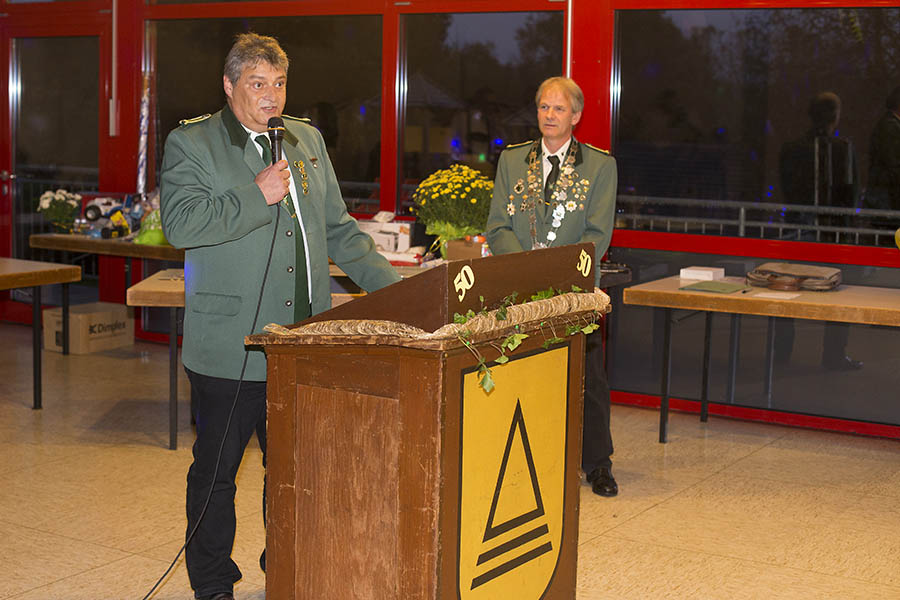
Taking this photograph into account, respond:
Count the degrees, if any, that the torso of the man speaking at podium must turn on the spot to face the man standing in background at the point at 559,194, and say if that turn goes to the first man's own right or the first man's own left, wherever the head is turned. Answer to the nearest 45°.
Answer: approximately 90° to the first man's own left

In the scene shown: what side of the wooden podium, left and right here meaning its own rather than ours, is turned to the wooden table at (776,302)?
left

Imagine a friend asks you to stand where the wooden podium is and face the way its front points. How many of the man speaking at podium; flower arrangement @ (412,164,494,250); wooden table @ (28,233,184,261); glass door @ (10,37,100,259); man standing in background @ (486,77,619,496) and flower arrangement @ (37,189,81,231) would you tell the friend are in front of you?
0

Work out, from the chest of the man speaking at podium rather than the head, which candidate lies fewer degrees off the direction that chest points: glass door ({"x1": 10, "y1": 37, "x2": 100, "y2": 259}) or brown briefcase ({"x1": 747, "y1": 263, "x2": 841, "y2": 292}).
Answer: the brown briefcase

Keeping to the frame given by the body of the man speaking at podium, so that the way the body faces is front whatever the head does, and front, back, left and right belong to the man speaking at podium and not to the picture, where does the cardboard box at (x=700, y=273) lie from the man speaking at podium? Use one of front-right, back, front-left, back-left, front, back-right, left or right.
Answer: left

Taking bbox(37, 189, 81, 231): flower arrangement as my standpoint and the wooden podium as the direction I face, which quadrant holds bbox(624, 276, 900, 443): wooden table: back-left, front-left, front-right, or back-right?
front-left

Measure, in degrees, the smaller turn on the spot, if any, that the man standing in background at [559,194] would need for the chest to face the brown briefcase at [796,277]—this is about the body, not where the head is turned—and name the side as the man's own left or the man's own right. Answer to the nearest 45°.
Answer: approximately 135° to the man's own left

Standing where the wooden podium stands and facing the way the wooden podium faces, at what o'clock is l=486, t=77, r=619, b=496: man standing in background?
The man standing in background is roughly at 8 o'clock from the wooden podium.

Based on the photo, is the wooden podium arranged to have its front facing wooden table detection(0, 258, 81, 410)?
no

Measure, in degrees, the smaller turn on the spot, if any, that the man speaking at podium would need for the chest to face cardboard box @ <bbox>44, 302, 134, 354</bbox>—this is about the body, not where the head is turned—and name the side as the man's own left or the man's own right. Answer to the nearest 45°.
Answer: approximately 135° to the man's own left

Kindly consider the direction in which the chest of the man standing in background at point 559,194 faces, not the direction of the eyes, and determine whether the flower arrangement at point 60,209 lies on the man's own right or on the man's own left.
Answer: on the man's own right

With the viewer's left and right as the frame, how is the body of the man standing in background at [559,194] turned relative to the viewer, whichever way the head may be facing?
facing the viewer

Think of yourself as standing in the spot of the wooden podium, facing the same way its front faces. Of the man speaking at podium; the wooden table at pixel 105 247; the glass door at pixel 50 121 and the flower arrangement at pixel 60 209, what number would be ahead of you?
0

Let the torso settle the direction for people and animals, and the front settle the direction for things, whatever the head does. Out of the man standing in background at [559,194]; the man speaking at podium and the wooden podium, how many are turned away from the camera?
0

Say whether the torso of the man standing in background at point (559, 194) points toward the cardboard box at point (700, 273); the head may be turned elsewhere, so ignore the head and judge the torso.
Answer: no

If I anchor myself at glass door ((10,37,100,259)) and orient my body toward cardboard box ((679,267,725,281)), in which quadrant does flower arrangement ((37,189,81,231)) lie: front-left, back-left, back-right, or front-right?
front-right

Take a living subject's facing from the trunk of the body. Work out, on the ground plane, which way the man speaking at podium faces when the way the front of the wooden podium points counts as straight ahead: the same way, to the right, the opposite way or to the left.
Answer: the same way
